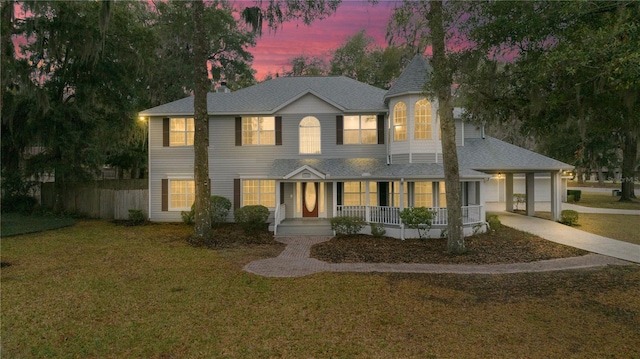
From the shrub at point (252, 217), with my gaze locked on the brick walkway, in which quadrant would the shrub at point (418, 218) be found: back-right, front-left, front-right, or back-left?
front-left

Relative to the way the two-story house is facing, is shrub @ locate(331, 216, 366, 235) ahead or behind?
ahead

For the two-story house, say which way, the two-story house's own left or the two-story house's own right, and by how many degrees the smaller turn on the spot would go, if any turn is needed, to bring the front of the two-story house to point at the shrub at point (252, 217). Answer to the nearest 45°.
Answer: approximately 45° to the two-story house's own right

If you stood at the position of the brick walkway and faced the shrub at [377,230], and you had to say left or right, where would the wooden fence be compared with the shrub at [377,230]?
left

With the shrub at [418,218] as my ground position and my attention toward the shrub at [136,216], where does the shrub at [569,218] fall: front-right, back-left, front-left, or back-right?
back-right

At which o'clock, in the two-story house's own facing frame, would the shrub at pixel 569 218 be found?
The shrub is roughly at 9 o'clock from the two-story house.

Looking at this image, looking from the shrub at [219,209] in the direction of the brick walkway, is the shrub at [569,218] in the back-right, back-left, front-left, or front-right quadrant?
front-left

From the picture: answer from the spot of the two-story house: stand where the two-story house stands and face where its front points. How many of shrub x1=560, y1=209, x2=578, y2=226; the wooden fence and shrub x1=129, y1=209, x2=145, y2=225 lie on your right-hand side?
2

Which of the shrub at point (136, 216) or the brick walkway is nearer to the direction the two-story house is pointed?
the brick walkway

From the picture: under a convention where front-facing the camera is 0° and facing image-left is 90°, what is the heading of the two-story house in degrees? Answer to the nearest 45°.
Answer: approximately 0°

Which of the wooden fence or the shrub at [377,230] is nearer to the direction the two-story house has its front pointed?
the shrub

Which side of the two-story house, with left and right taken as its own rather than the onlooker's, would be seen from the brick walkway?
front
